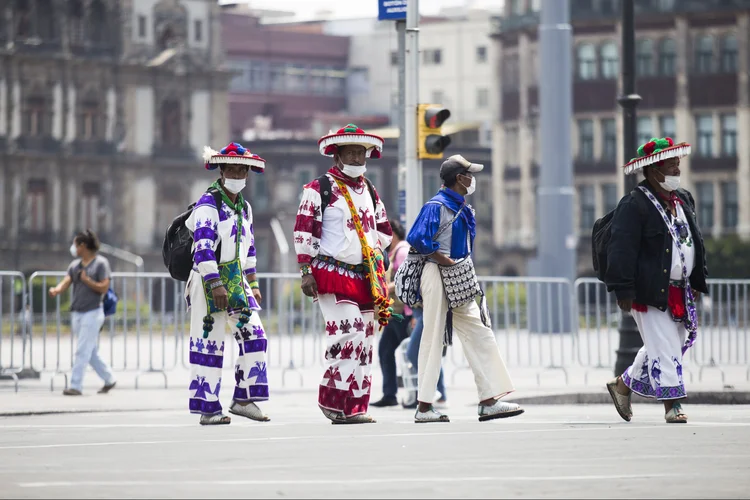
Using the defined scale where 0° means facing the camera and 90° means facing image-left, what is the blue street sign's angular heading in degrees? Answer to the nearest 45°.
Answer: approximately 0°

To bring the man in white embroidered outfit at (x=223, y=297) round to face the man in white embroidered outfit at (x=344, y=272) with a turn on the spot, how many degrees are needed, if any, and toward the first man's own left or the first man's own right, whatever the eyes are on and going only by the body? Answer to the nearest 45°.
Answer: approximately 45° to the first man's own left

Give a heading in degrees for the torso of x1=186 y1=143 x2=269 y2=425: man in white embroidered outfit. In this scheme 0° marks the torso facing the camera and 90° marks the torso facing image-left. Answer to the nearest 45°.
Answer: approximately 315°
